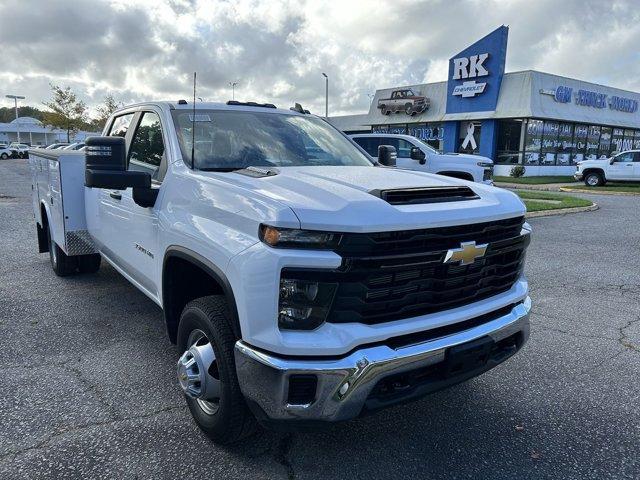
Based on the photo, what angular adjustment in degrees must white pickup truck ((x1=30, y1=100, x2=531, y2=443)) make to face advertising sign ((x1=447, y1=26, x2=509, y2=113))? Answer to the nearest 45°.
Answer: approximately 135° to its left

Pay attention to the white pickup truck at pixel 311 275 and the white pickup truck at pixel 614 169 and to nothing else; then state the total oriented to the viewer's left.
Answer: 1

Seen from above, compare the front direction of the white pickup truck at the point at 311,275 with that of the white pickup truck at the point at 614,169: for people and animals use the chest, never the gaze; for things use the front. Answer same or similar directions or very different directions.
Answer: very different directions

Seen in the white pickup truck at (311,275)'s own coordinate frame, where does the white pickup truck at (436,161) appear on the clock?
the white pickup truck at (436,161) is roughly at 8 o'clock from the white pickup truck at (311,275).

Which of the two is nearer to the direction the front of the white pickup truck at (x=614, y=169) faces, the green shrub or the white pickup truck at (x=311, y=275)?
the green shrub

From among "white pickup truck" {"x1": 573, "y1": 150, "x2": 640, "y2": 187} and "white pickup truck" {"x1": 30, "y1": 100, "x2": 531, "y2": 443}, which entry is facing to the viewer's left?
"white pickup truck" {"x1": 573, "y1": 150, "x2": 640, "y2": 187}

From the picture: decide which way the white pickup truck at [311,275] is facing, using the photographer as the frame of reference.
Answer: facing the viewer and to the right of the viewer

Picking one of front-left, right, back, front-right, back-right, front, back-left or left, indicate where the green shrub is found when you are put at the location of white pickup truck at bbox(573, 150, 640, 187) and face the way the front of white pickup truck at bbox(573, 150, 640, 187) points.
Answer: front-right

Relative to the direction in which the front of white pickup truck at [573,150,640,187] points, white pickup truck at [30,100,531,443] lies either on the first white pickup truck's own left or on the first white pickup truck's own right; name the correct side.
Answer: on the first white pickup truck's own left

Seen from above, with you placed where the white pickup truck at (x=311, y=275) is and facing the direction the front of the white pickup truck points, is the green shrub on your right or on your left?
on your left

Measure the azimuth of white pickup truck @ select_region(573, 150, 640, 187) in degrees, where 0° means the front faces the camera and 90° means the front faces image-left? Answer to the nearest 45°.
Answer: approximately 90°
